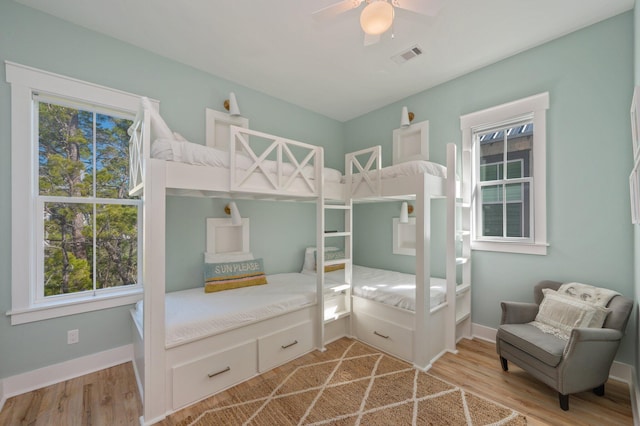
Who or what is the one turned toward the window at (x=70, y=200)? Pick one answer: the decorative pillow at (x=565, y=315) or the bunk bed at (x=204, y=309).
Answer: the decorative pillow

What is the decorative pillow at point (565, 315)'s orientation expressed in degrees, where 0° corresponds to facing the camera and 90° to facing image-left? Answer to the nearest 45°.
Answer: approximately 45°

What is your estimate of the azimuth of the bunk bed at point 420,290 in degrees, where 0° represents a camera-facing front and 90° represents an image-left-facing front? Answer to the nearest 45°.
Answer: approximately 315°
